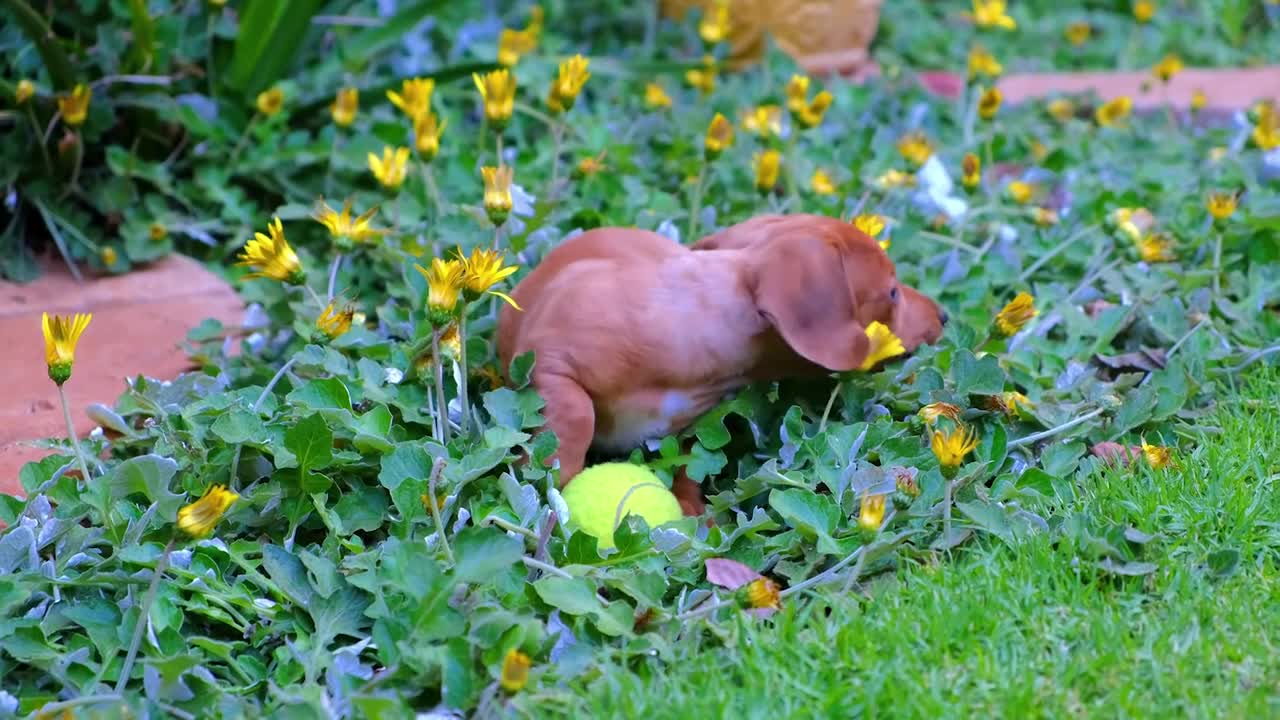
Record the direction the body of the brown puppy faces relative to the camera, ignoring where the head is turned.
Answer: to the viewer's right

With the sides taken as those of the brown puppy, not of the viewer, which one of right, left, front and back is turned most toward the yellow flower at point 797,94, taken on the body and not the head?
left

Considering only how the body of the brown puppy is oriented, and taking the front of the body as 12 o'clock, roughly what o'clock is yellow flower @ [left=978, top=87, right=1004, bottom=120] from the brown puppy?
The yellow flower is roughly at 10 o'clock from the brown puppy.

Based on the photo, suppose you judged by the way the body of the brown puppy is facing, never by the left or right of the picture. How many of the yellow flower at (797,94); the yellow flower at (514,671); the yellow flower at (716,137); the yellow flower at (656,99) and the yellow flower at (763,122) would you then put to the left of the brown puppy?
4

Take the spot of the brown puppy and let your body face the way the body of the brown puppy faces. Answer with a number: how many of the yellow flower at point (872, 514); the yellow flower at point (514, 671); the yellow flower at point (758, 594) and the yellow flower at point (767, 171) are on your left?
1

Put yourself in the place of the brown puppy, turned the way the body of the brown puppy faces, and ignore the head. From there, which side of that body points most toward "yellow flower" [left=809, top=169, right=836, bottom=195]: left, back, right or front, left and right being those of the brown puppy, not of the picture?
left

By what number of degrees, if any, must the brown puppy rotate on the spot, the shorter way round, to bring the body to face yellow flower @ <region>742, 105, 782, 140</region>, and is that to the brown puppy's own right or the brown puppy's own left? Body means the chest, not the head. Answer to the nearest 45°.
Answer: approximately 90° to the brown puppy's own left

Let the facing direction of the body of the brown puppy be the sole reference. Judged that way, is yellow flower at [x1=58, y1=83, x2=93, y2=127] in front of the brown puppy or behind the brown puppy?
behind

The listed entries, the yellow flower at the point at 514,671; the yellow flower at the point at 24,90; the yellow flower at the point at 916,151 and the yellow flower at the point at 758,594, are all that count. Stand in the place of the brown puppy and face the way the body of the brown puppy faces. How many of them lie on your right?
2

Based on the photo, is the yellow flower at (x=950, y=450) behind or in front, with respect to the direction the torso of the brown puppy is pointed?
in front
